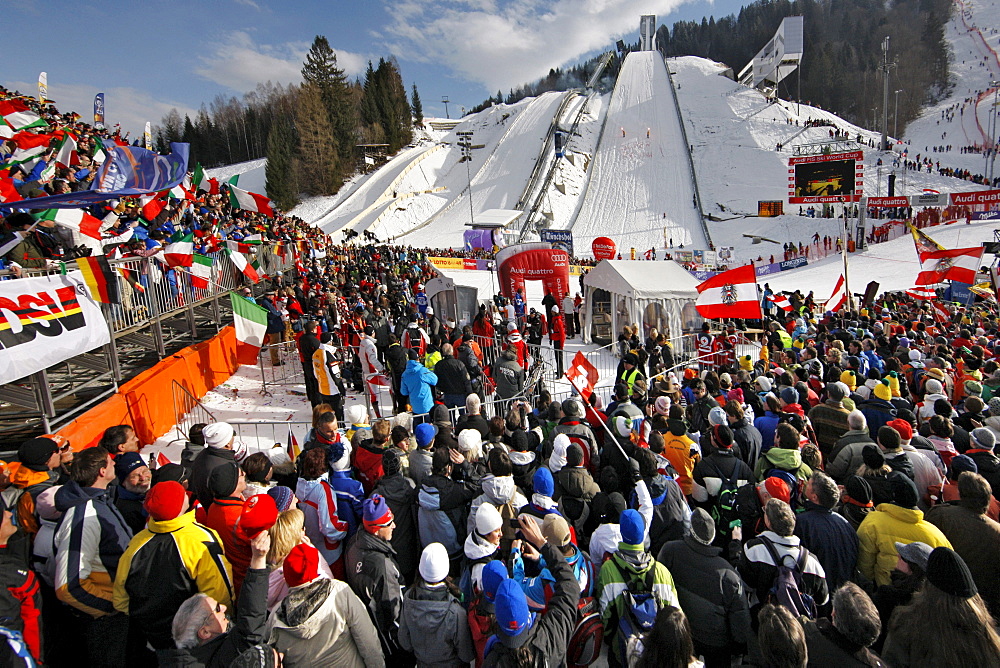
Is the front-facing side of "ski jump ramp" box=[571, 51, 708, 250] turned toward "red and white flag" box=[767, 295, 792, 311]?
yes

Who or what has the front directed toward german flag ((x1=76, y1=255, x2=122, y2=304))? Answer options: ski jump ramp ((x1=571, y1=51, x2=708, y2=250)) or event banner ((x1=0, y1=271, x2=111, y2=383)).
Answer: the ski jump ramp

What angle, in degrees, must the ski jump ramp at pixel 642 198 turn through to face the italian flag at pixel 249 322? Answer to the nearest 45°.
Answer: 0° — it already faces it

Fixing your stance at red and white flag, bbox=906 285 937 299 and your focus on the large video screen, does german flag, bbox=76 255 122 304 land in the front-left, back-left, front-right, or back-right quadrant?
back-left

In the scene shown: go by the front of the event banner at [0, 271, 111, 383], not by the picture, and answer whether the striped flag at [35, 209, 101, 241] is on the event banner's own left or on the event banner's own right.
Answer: on the event banner's own left

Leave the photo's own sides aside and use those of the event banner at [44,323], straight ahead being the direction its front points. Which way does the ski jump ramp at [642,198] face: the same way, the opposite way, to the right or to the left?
to the right
